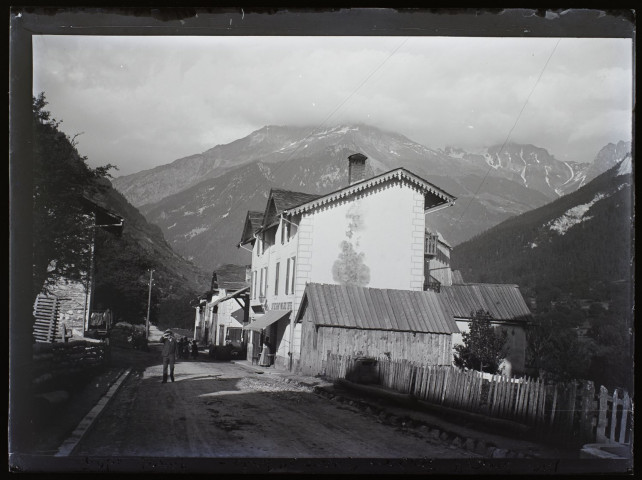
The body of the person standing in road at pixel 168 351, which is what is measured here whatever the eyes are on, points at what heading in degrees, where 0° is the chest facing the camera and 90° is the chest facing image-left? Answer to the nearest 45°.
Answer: approximately 0°

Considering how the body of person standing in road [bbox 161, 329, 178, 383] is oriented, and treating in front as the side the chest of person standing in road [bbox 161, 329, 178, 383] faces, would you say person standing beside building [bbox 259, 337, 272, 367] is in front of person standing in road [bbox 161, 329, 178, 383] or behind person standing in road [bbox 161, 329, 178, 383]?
behind

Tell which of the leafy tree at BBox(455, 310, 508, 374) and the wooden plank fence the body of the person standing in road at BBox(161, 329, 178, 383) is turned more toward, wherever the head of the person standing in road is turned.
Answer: the wooden plank fence
